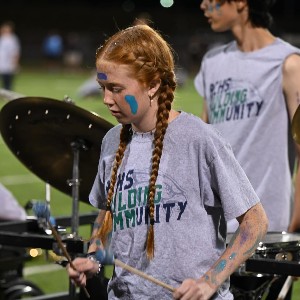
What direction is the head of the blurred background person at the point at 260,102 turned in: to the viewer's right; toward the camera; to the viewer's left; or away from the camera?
to the viewer's left

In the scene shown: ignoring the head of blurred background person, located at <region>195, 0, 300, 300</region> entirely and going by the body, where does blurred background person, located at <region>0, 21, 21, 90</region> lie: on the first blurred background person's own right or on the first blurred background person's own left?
on the first blurred background person's own right

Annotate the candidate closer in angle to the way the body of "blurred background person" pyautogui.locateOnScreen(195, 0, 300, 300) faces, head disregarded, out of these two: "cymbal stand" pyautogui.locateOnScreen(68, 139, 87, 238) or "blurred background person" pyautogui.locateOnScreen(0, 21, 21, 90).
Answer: the cymbal stand

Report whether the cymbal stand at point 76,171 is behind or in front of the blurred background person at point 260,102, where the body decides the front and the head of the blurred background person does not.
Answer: in front

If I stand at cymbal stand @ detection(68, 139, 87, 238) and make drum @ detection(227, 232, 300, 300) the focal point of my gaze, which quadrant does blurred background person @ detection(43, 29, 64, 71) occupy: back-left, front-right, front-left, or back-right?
back-left

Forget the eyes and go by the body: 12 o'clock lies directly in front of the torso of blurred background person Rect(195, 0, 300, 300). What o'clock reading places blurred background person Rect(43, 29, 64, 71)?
blurred background person Rect(43, 29, 64, 71) is roughly at 4 o'clock from blurred background person Rect(195, 0, 300, 300).

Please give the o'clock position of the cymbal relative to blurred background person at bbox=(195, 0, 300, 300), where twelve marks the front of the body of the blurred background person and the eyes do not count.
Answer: The cymbal is roughly at 1 o'clock from the blurred background person.

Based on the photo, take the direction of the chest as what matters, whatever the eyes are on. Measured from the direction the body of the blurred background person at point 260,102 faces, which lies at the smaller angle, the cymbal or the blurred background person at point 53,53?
the cymbal

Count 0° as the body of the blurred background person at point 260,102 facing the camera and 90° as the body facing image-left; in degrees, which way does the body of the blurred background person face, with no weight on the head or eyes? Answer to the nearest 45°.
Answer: approximately 45°
